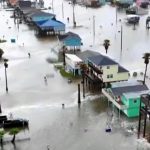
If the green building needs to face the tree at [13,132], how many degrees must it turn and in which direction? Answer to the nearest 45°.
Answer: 0° — it already faces it

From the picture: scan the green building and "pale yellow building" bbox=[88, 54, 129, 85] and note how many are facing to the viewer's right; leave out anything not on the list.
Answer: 0

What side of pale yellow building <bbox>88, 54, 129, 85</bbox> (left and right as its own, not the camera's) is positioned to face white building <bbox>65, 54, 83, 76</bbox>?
right

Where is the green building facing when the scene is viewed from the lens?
facing the viewer and to the left of the viewer

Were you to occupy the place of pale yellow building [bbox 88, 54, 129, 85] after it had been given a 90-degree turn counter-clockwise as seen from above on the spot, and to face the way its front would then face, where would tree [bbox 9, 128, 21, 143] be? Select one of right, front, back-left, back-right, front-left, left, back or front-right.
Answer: right

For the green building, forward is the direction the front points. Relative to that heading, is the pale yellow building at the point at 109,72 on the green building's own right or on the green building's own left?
on the green building's own right
